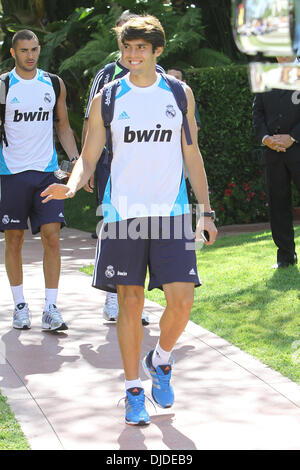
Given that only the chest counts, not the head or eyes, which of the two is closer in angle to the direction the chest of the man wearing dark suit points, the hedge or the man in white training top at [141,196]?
the man in white training top

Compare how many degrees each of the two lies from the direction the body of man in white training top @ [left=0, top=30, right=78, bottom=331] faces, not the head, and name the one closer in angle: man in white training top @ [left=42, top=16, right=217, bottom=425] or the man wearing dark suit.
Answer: the man in white training top

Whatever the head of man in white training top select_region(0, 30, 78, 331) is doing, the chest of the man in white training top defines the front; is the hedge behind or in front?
behind

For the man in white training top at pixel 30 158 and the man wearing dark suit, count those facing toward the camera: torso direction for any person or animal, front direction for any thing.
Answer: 2

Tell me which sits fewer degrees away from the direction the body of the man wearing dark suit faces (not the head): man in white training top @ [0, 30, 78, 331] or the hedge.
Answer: the man in white training top

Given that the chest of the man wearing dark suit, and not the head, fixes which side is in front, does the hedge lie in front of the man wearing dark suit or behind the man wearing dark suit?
behind

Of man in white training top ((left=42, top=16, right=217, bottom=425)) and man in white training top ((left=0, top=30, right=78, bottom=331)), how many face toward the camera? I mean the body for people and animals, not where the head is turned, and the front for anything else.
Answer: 2

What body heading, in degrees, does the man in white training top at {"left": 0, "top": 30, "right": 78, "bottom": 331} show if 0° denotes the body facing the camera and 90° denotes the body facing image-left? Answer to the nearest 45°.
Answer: approximately 0°

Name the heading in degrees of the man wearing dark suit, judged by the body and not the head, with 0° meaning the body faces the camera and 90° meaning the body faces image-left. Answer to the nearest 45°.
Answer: approximately 0°

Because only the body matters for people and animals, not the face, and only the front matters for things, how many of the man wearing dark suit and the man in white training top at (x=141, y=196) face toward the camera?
2

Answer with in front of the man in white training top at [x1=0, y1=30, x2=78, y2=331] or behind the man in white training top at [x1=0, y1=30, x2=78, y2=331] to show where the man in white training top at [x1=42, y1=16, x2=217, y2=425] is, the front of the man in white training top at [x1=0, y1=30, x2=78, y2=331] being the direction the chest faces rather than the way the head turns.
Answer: in front
